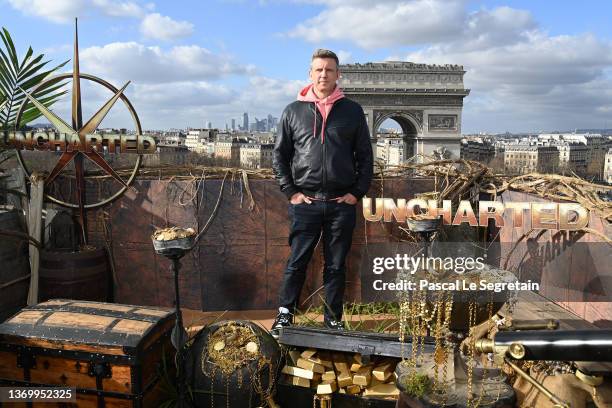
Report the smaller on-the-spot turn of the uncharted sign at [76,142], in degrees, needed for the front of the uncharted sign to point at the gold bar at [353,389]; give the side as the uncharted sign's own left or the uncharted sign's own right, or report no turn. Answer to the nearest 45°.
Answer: approximately 45° to the uncharted sign's own left

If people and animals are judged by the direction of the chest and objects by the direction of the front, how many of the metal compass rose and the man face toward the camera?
2

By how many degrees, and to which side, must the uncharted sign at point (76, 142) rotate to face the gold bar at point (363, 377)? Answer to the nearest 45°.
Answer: approximately 45° to its left

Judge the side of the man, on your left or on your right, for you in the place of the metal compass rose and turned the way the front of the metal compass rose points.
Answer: on your left

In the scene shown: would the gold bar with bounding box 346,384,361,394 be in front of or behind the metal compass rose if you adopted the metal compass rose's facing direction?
in front

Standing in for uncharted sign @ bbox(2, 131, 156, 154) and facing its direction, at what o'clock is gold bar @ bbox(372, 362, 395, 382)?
The gold bar is roughly at 11 o'clock from the uncharted sign.

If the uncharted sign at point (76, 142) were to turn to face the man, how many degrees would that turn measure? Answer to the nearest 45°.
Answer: approximately 45° to its left

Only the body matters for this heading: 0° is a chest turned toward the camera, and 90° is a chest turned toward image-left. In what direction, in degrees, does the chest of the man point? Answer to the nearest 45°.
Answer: approximately 0°
